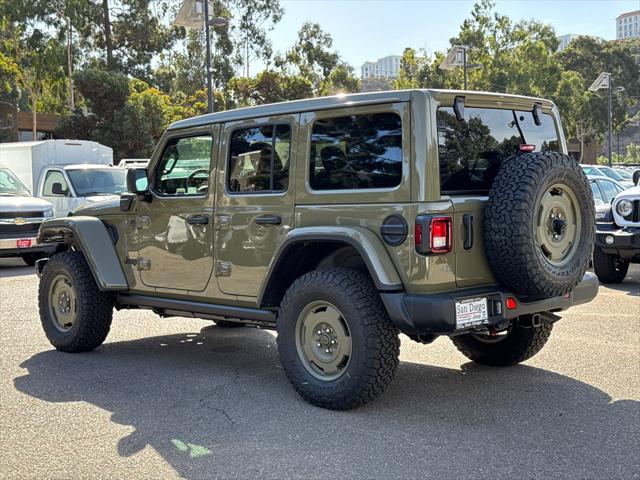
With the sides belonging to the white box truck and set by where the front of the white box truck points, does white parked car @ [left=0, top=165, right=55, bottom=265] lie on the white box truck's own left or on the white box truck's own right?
on the white box truck's own right

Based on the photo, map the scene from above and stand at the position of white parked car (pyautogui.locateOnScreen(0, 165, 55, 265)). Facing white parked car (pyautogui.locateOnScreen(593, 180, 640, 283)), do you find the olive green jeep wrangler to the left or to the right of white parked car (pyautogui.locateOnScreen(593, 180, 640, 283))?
right

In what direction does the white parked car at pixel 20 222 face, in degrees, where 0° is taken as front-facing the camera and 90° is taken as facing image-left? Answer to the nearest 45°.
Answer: approximately 315°

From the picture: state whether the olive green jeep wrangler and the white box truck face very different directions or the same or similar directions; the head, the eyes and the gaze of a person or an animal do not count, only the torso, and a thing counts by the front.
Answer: very different directions

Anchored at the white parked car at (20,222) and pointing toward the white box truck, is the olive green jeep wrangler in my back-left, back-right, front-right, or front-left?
back-right

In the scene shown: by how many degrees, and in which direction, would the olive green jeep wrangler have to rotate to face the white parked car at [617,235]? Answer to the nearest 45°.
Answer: approximately 90° to its right

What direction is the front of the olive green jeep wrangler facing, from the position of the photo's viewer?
facing away from the viewer and to the left of the viewer

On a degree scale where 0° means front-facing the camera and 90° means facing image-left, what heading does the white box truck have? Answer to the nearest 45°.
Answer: approximately 315°
